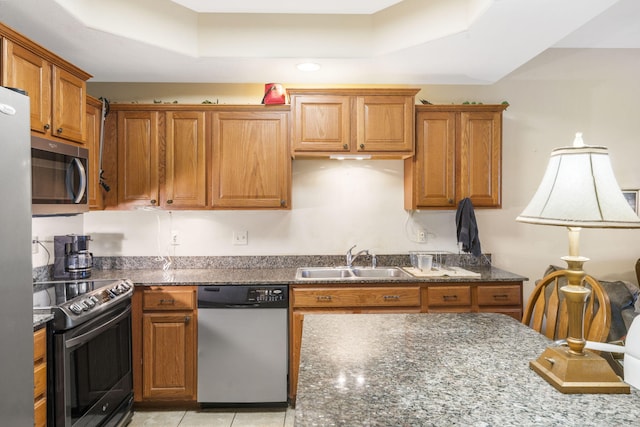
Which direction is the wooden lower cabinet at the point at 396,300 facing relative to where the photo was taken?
toward the camera

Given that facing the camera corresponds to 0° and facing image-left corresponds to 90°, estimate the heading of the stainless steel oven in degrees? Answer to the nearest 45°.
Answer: approximately 315°

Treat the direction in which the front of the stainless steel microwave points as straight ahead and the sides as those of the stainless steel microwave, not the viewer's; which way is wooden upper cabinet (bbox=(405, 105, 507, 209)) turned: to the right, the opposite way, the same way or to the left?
to the right

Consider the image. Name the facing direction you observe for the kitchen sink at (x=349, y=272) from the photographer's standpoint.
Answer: facing the viewer

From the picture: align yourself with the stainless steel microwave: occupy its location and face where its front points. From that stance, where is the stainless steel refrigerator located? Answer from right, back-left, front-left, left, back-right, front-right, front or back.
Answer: front-right

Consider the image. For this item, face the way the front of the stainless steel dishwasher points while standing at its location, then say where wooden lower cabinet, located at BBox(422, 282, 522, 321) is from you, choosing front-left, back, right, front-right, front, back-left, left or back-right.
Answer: left

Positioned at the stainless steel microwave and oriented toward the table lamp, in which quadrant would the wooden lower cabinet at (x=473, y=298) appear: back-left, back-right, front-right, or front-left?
front-left

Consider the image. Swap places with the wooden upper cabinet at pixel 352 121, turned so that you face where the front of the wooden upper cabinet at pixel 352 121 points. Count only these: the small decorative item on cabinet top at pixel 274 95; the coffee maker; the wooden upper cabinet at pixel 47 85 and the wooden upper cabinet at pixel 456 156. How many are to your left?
1

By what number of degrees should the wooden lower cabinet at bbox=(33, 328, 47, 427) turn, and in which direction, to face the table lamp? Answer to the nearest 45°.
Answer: approximately 45° to its right

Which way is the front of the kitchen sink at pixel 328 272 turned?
toward the camera

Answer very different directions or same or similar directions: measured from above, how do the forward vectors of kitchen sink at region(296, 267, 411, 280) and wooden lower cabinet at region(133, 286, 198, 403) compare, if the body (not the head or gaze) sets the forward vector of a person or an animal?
same or similar directions

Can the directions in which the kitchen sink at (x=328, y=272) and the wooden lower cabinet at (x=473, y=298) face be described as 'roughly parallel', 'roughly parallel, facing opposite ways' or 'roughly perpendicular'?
roughly parallel
